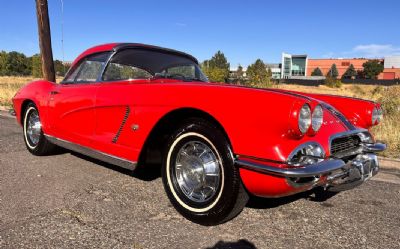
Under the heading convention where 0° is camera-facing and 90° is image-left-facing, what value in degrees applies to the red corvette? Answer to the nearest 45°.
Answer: approximately 315°

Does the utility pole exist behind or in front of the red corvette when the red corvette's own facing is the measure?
behind
